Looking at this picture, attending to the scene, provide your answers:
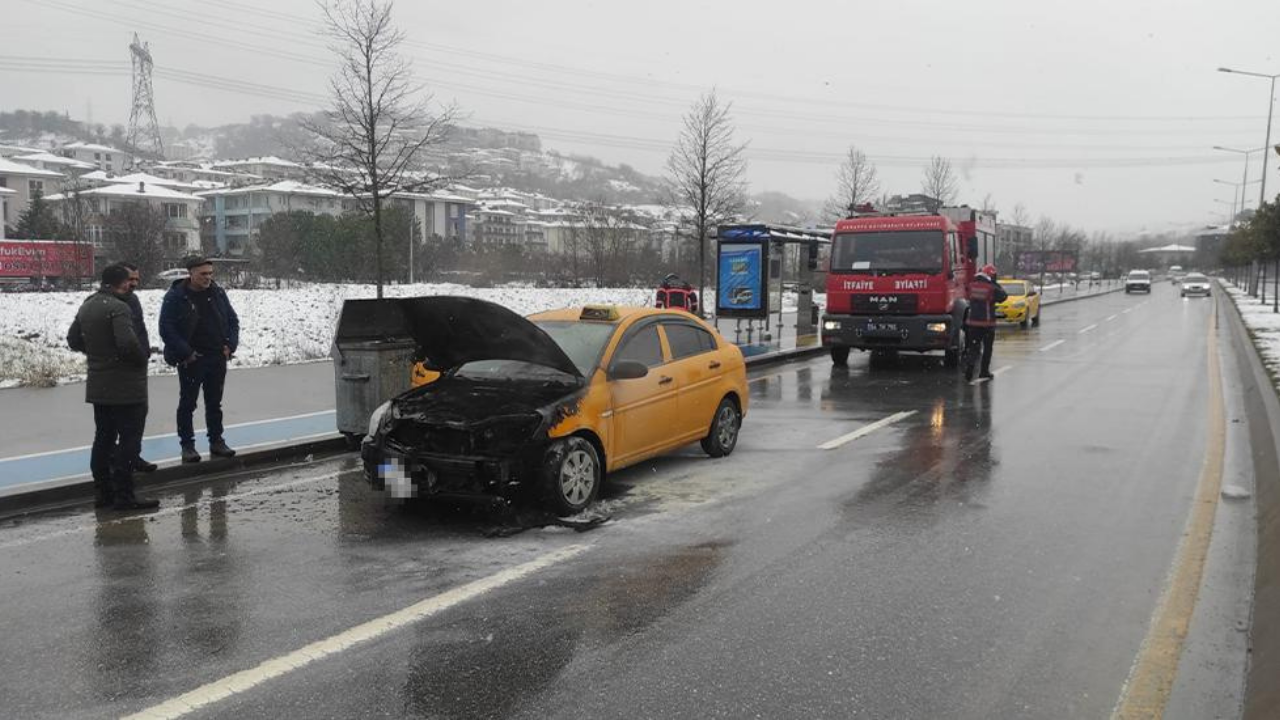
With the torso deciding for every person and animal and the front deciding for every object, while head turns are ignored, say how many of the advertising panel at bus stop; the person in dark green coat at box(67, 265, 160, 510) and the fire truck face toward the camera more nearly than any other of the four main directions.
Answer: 2

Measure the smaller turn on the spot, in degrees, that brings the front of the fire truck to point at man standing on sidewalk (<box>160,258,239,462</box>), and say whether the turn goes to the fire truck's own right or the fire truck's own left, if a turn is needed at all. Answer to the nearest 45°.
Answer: approximately 45° to the fire truck's own right

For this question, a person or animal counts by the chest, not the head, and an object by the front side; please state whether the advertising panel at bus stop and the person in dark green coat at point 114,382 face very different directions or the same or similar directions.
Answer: very different directions

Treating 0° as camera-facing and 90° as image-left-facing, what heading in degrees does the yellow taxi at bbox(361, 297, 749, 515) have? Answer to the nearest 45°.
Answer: approximately 45°

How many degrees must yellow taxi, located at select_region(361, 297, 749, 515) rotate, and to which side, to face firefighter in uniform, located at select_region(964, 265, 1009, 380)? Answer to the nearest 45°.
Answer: approximately 180°

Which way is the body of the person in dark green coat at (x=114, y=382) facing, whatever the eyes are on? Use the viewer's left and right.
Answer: facing away from the viewer and to the right of the viewer

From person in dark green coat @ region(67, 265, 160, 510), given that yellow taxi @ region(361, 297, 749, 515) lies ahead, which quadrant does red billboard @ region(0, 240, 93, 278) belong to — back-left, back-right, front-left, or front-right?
back-left

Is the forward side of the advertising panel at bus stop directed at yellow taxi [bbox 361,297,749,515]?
yes

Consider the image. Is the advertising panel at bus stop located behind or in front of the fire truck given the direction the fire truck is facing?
behind

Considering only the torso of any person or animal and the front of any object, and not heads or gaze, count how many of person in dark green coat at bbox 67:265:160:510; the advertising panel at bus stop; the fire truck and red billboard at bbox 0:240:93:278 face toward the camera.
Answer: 3

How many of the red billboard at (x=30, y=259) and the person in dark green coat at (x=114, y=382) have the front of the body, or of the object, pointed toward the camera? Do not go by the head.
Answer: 1
